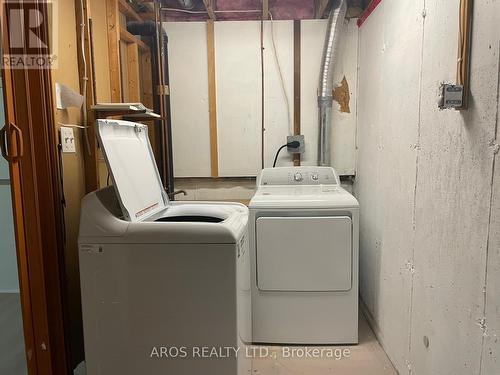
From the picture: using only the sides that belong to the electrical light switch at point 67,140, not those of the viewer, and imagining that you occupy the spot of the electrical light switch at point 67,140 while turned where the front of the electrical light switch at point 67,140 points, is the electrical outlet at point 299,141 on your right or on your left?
on your left

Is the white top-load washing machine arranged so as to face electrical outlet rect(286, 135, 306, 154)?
no

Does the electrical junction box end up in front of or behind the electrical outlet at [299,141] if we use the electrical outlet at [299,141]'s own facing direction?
in front

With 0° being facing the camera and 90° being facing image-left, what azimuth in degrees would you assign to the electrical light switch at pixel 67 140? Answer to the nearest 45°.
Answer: approximately 315°

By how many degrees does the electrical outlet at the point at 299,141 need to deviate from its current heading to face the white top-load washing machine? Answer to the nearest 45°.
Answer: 0° — it already faces it

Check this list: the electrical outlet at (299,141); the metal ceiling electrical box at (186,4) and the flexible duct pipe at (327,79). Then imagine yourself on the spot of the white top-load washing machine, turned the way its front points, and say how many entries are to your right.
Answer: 0

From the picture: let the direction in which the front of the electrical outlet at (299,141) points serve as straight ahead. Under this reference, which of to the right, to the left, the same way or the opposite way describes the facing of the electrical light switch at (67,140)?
to the left

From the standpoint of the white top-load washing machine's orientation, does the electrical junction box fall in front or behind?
in front

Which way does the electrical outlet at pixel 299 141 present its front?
toward the camera

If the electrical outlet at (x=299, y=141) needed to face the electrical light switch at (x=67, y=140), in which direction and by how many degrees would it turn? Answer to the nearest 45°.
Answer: approximately 45° to its right
